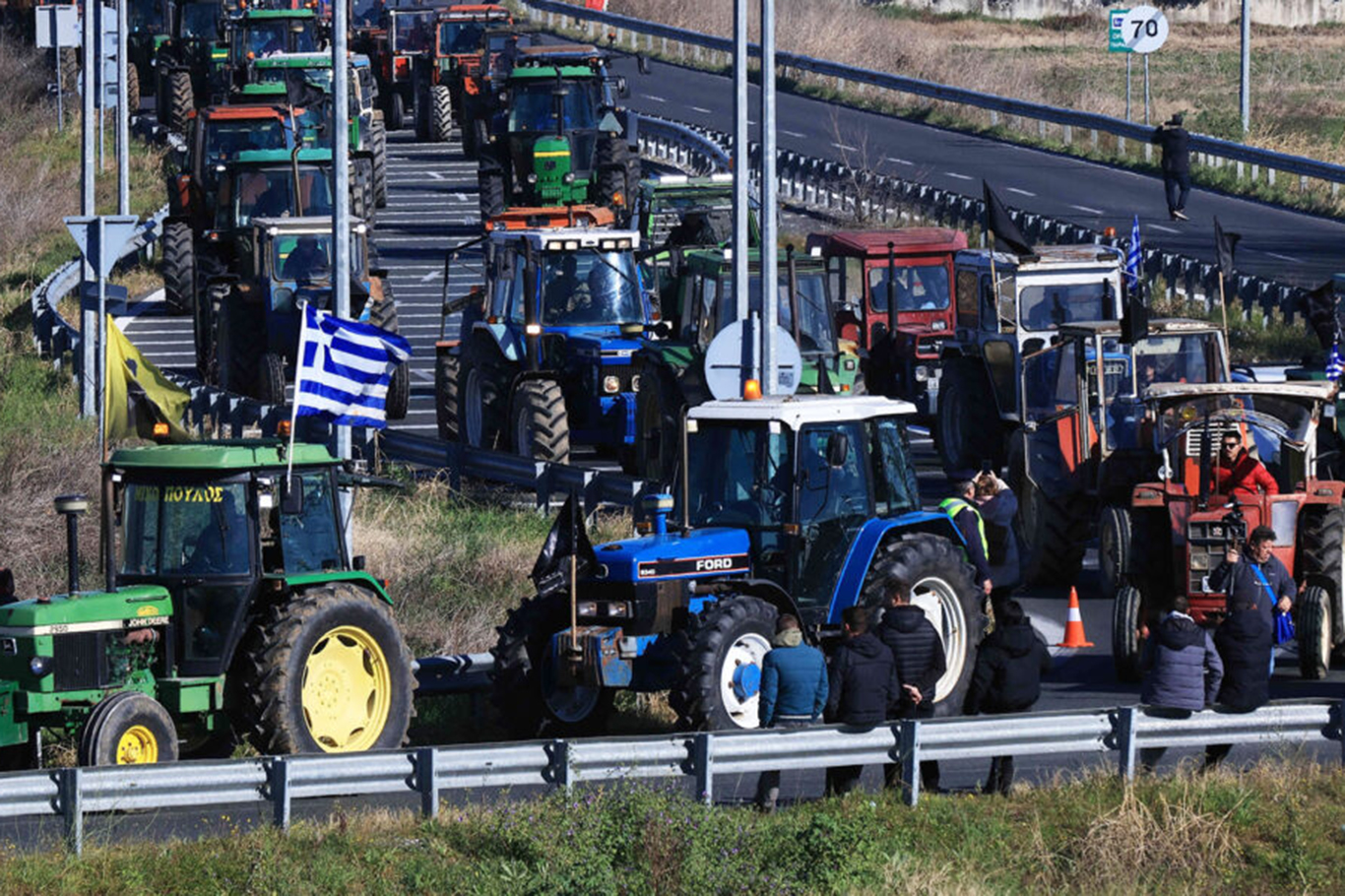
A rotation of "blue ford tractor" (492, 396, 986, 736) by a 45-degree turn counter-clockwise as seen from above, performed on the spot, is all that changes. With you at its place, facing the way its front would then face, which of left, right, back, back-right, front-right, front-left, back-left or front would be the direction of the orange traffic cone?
back-left

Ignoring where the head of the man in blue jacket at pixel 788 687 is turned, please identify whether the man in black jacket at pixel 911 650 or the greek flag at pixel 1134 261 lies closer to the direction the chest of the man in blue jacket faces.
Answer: the greek flag

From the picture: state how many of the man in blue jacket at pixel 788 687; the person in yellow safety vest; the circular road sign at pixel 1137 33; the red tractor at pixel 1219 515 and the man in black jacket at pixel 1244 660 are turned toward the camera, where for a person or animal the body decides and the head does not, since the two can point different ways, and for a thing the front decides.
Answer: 2

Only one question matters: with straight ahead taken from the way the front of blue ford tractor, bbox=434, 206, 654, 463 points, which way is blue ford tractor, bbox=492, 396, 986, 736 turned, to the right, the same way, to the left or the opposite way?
to the right

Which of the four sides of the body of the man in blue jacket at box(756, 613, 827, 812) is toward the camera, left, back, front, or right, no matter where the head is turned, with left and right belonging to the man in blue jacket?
back

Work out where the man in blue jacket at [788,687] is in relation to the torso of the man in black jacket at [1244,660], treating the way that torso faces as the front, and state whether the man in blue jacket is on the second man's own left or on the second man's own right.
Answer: on the second man's own left

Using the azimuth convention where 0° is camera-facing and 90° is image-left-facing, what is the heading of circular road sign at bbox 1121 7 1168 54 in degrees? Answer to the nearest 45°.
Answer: approximately 0°

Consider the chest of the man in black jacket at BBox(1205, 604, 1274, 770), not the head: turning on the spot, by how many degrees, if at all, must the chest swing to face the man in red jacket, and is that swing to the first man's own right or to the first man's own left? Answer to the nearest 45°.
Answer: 0° — they already face them

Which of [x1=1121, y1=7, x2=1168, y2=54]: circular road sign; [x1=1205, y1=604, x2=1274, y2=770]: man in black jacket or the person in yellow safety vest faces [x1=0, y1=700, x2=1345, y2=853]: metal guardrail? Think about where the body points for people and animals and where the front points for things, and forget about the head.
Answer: the circular road sign

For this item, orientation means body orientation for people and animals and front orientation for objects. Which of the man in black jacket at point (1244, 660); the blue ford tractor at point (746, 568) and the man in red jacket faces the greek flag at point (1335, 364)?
the man in black jacket

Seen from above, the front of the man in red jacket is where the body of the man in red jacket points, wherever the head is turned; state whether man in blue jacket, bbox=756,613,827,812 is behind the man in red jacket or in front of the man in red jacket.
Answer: in front

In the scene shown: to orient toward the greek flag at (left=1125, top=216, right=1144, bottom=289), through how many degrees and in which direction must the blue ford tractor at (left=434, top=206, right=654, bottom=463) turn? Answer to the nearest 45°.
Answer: approximately 45° to its left

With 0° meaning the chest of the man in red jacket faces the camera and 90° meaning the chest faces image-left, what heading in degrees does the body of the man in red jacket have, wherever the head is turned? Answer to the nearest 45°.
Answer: approximately 45°

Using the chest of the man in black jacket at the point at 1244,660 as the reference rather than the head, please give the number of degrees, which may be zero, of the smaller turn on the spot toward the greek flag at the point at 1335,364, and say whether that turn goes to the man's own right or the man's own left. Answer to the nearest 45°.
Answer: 0° — they already face it

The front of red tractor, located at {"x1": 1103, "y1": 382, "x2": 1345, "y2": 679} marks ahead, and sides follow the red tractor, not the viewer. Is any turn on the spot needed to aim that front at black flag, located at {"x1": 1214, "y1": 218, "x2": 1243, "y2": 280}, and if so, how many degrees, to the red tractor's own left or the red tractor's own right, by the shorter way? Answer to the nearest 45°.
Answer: approximately 180°

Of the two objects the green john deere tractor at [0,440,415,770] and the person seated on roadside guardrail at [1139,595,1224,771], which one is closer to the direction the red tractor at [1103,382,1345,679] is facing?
the person seated on roadside guardrail
